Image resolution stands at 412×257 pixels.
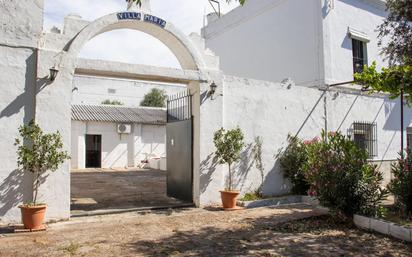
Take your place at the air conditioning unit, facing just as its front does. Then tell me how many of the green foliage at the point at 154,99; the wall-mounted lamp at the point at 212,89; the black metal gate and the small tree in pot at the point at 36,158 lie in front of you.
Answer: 3

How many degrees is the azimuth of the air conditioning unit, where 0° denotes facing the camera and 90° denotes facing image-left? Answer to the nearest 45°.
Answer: approximately 0°

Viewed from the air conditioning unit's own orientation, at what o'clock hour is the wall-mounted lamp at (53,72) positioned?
The wall-mounted lamp is roughly at 12 o'clock from the air conditioning unit.

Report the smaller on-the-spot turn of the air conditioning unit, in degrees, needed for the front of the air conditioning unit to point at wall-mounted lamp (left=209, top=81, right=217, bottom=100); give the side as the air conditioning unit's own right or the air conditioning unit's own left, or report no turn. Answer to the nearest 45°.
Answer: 0° — it already faces it

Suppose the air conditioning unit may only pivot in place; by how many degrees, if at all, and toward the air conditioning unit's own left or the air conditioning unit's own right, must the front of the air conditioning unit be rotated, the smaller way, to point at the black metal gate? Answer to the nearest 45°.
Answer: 0° — it already faces it

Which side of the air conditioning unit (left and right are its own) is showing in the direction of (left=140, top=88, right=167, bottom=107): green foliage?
back
